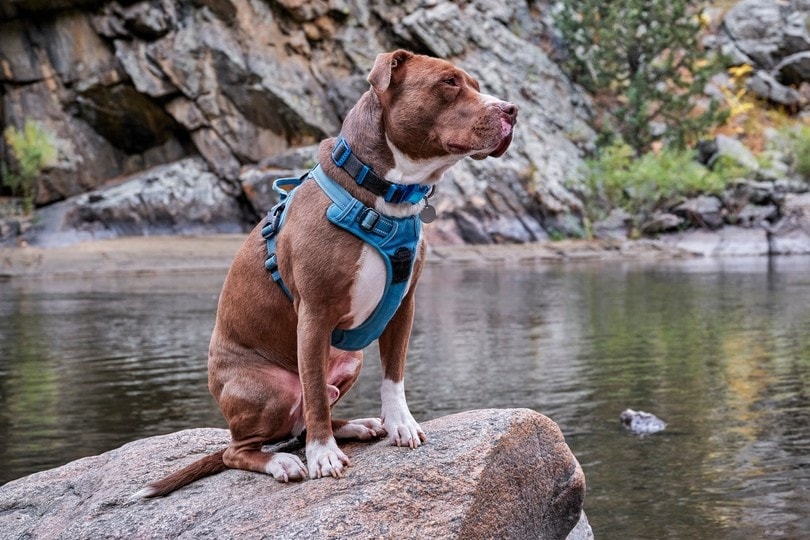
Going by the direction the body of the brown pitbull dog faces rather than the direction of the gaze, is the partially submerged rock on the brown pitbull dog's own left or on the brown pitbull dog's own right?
on the brown pitbull dog's own left

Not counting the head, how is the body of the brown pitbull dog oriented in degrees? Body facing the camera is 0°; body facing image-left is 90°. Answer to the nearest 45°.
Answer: approximately 315°
